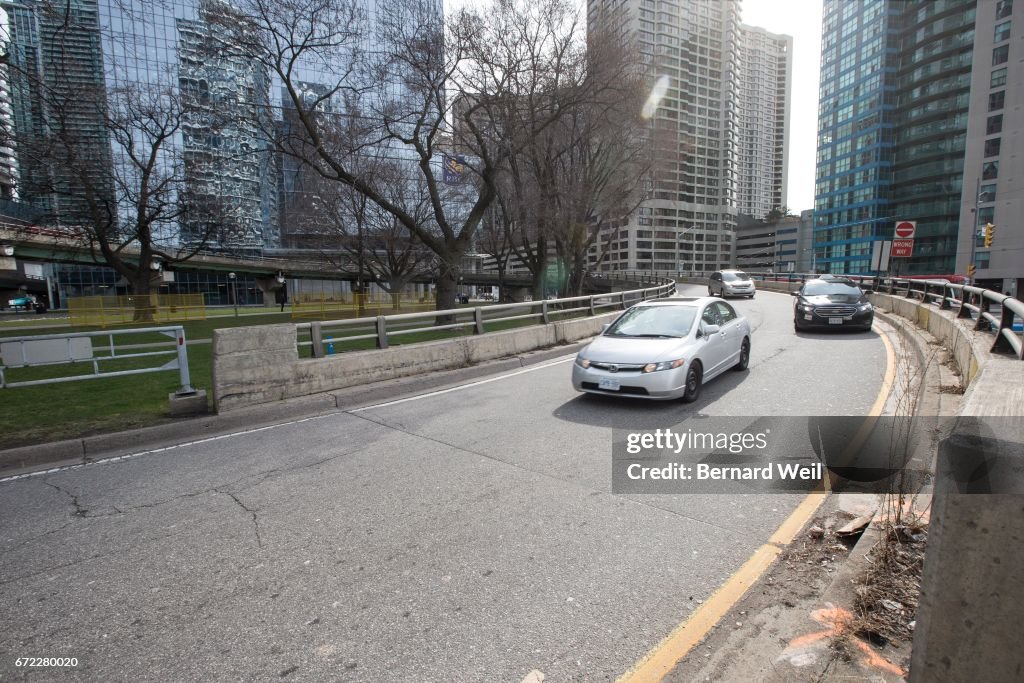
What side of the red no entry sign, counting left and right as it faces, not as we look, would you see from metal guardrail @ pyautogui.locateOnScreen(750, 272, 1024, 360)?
front

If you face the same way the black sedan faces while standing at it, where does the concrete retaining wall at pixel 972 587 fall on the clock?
The concrete retaining wall is roughly at 12 o'clock from the black sedan.

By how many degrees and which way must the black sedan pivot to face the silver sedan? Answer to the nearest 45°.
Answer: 0° — it already faces it

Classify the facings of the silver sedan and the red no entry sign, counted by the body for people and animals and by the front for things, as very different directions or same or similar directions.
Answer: same or similar directions

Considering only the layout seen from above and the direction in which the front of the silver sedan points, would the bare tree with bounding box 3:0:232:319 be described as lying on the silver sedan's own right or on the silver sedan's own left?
on the silver sedan's own right

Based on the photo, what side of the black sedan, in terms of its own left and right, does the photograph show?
front

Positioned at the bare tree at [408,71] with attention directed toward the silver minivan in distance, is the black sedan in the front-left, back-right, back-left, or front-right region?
front-right

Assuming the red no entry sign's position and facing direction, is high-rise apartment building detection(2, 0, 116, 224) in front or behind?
in front

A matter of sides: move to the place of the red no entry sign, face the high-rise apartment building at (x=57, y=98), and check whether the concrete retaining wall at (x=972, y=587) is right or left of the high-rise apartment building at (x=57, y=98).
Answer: left

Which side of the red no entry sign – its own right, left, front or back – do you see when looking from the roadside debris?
front

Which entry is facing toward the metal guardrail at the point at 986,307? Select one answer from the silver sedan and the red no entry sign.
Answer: the red no entry sign

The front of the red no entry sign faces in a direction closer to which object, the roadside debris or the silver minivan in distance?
the roadside debris

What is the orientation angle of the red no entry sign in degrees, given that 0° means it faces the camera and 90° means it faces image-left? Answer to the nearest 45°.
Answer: approximately 0°

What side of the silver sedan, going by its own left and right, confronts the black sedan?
back

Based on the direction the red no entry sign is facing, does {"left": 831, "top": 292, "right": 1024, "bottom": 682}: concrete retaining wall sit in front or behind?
in front

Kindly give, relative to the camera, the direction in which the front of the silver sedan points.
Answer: facing the viewer and to the left of the viewer
